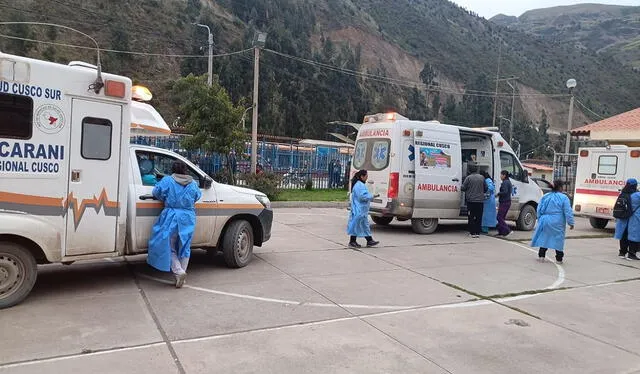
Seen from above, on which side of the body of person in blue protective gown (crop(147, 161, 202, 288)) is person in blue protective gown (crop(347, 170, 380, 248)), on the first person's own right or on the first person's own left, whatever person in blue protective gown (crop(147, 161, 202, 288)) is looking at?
on the first person's own right

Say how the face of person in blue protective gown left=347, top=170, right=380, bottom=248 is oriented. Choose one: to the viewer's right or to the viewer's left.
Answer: to the viewer's right

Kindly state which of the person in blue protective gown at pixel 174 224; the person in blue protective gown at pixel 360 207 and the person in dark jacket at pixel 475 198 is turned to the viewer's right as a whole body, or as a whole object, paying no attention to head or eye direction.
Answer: the person in blue protective gown at pixel 360 207

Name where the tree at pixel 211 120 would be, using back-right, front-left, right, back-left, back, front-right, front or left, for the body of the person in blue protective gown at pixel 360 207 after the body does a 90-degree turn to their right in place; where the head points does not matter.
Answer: back-right

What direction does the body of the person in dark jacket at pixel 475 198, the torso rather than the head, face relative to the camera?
away from the camera

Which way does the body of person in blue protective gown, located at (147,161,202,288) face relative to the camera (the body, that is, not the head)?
away from the camera

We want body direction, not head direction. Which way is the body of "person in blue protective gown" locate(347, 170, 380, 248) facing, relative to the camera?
to the viewer's right
